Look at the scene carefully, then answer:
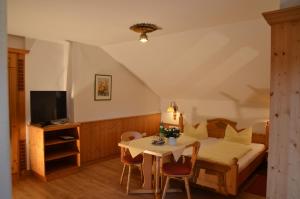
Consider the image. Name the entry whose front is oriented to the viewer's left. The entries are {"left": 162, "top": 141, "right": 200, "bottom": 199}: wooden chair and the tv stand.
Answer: the wooden chair

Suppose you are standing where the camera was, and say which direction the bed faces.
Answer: facing the viewer and to the left of the viewer

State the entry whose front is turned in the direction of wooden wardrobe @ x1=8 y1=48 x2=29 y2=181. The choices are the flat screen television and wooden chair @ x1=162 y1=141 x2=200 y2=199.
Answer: the wooden chair

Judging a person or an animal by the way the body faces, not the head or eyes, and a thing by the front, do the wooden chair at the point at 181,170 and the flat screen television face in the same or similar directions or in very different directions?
very different directions

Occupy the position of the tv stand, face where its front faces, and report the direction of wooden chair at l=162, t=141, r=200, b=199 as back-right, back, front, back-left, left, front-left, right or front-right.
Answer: front

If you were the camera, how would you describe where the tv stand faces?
facing the viewer and to the right of the viewer

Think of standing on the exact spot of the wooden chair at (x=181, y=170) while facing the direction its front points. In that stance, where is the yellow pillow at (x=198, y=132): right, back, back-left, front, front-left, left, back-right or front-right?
right

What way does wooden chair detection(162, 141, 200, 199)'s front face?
to the viewer's left

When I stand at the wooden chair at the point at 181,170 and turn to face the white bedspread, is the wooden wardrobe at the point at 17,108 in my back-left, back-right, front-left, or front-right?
back-left

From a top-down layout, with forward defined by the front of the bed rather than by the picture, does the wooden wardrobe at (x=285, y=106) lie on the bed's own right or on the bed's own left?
on the bed's own left

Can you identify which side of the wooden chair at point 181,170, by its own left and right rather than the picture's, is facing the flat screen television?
front

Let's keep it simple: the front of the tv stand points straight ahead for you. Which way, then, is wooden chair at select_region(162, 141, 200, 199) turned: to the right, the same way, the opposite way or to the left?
the opposite way

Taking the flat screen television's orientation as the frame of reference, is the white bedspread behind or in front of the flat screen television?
in front

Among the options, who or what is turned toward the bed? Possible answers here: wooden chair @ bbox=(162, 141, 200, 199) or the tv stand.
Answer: the tv stand

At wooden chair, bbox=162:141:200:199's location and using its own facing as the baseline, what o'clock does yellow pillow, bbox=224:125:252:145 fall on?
The yellow pillow is roughly at 4 o'clock from the wooden chair.
